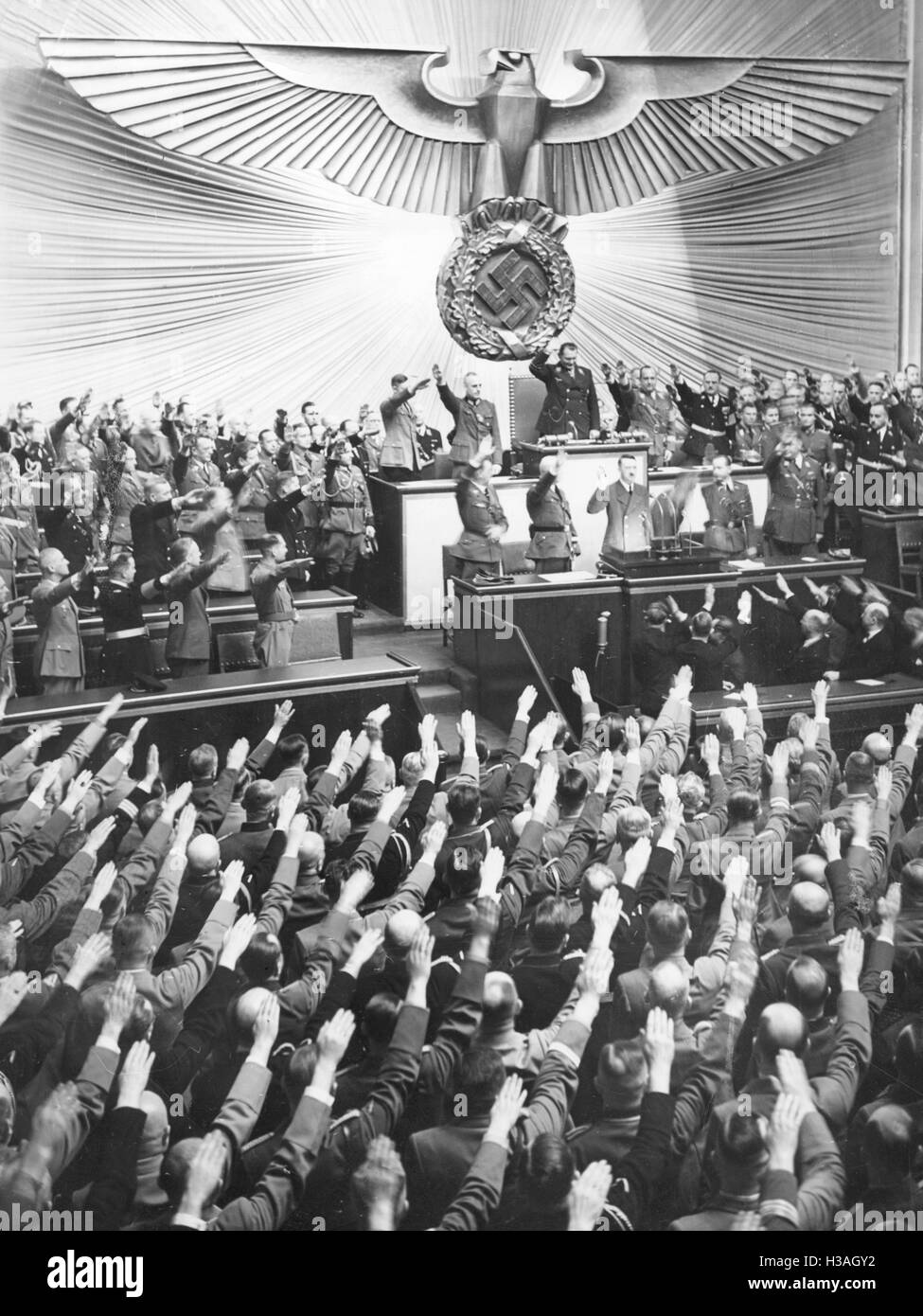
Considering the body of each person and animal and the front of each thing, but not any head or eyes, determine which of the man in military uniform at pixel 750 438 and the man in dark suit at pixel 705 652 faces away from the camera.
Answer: the man in dark suit

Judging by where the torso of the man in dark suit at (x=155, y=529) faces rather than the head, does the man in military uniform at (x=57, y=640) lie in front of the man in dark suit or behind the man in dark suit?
behind

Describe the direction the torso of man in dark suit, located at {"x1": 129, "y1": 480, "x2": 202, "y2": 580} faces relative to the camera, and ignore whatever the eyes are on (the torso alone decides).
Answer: to the viewer's right

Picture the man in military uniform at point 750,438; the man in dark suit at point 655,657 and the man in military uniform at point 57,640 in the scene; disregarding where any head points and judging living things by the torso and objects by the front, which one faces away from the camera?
the man in dark suit

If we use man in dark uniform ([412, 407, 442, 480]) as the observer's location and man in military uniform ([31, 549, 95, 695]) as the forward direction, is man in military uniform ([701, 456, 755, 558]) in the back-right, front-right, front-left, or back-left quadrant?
back-left

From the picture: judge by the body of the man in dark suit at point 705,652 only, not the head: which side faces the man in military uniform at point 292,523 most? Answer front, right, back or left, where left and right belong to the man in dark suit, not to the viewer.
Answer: left

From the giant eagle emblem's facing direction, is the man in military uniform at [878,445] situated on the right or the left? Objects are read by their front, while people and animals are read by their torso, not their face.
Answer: on its left

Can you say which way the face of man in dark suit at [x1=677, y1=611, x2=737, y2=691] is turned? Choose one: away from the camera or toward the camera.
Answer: away from the camera

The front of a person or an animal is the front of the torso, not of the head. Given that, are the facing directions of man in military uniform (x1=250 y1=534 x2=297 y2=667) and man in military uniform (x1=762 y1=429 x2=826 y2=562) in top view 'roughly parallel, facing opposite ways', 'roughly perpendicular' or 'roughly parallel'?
roughly perpendicular

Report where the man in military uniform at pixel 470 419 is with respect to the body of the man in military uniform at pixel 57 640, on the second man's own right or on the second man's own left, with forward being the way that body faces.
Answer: on the second man's own left
